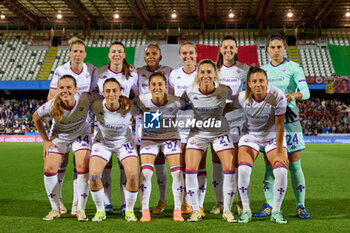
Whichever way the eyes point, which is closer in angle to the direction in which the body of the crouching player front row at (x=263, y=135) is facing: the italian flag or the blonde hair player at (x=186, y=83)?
the blonde hair player

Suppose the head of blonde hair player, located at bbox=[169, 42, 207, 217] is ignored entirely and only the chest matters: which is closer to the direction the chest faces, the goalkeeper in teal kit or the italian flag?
the goalkeeper in teal kit

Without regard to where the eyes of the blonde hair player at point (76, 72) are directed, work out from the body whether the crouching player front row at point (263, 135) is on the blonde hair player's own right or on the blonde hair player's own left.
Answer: on the blonde hair player's own left

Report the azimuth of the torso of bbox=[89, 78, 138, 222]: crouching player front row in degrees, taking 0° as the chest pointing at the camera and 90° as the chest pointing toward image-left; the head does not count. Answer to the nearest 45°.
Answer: approximately 0°

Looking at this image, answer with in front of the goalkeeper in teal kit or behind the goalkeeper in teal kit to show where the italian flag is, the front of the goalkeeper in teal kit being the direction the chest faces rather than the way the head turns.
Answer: behind

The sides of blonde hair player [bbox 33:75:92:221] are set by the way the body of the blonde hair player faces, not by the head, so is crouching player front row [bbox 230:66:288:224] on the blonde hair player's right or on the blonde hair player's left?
on the blonde hair player's left

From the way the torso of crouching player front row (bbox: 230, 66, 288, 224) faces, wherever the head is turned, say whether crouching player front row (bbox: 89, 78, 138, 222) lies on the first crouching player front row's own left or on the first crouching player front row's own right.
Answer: on the first crouching player front row's own right
